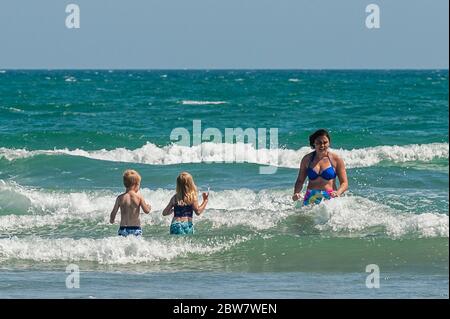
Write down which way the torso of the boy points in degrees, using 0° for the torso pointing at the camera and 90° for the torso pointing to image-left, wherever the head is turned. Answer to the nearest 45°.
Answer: approximately 180°

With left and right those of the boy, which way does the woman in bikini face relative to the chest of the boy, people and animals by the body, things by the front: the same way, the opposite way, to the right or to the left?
the opposite way

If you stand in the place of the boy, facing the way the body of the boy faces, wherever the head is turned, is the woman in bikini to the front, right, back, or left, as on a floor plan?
right

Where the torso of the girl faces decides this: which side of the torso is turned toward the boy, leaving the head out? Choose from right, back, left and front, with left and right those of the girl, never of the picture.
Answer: left

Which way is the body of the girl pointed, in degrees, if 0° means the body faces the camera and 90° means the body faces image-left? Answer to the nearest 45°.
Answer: approximately 180°

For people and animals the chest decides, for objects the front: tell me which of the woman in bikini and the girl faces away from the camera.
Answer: the girl

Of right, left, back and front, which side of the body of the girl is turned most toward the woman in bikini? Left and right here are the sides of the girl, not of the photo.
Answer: right

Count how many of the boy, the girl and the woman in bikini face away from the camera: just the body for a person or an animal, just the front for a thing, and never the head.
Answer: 2

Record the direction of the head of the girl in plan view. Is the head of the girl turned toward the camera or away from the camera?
away from the camera

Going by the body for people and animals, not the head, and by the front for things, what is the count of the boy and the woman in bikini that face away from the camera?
1
